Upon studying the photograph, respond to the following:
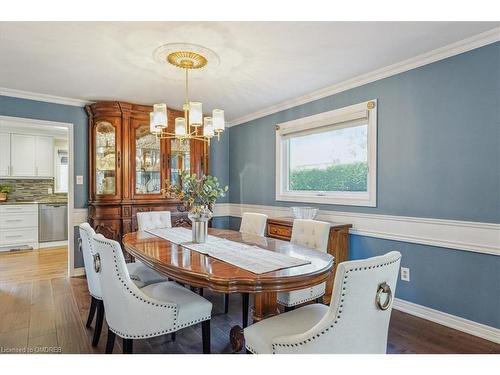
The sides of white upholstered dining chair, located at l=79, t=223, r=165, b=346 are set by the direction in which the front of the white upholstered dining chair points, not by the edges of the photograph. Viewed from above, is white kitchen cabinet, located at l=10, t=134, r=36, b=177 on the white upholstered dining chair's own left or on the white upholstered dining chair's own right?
on the white upholstered dining chair's own left

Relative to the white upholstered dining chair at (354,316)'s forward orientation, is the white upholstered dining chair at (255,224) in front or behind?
in front

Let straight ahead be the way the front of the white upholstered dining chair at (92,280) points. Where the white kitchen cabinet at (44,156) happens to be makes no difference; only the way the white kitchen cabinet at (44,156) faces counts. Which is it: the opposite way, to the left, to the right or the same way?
to the right

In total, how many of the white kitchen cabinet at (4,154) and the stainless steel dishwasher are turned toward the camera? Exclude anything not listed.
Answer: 2

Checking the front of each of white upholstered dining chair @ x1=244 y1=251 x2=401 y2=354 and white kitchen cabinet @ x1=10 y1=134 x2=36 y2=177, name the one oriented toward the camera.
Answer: the white kitchen cabinet

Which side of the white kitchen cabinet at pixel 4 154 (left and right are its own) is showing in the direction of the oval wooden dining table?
front

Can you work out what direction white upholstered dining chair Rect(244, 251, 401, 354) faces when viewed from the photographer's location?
facing away from the viewer and to the left of the viewer

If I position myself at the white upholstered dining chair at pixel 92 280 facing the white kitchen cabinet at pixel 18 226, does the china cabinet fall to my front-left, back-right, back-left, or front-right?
front-right

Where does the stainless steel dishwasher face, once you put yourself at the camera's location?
facing the viewer

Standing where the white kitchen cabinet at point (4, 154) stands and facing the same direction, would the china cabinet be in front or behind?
in front

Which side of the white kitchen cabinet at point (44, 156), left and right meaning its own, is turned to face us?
front

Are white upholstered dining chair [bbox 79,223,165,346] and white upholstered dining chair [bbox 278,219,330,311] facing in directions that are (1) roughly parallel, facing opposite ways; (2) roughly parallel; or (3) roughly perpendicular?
roughly parallel, facing opposite ways

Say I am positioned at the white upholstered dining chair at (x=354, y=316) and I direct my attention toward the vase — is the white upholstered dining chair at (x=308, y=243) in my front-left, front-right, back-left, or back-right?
front-right

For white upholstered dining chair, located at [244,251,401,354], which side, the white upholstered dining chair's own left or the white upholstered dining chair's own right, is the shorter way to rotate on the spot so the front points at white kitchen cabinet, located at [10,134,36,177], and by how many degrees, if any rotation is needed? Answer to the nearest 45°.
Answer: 0° — it already faces it

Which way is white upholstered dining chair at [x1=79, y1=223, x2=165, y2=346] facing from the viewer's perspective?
to the viewer's right

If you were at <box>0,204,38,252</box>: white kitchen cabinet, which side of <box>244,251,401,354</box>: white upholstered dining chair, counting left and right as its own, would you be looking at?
front

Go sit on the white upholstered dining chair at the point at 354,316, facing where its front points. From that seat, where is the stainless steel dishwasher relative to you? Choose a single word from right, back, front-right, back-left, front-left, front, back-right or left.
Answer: front

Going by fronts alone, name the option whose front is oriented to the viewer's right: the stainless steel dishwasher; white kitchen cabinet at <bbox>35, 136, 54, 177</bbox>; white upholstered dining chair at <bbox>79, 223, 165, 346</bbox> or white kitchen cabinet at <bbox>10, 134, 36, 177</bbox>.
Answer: the white upholstered dining chair
